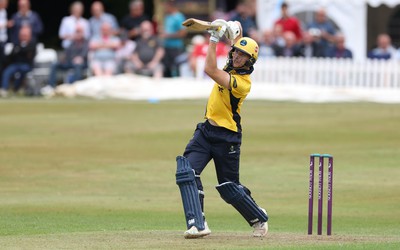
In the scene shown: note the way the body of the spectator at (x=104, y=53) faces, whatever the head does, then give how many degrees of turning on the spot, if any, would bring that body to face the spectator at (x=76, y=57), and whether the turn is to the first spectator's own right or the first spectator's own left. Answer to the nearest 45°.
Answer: approximately 90° to the first spectator's own right

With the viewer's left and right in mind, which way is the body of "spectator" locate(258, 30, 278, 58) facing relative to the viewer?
facing the viewer

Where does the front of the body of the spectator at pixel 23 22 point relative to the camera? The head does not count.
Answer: toward the camera

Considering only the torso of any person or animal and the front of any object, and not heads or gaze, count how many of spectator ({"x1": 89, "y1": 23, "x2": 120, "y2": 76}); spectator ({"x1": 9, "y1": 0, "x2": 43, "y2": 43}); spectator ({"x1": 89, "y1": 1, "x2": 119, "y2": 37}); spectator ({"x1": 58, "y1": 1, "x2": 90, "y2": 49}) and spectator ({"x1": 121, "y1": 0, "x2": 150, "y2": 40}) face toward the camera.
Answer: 5

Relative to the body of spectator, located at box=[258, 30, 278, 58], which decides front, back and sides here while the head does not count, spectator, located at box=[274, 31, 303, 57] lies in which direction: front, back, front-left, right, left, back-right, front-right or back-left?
left

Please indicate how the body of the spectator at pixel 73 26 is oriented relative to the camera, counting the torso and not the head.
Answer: toward the camera

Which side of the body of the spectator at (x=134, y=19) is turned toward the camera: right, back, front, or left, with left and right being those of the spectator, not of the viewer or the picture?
front

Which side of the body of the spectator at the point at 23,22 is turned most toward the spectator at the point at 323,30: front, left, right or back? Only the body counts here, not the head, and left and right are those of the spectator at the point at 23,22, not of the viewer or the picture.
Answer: left

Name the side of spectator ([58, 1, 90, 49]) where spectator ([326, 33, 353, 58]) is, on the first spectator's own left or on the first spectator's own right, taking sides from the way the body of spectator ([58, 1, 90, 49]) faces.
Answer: on the first spectator's own left

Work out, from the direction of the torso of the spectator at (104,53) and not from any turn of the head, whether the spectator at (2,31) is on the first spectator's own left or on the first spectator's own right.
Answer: on the first spectator's own right

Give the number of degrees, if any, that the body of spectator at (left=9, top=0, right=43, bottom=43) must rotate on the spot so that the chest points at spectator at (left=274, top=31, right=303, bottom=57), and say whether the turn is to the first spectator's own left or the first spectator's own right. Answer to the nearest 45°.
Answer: approximately 90° to the first spectator's own left
